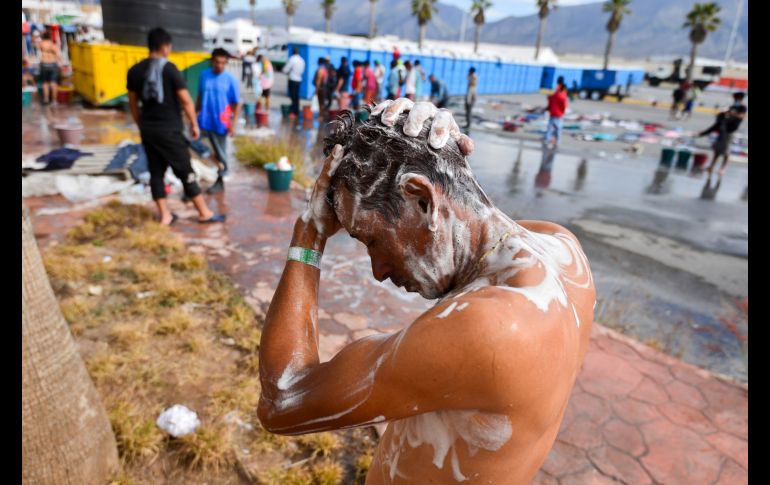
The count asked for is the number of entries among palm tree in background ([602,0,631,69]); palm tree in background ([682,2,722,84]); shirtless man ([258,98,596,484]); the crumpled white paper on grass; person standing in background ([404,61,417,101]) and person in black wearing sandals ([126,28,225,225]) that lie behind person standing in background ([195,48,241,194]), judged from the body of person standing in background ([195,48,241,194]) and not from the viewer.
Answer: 3

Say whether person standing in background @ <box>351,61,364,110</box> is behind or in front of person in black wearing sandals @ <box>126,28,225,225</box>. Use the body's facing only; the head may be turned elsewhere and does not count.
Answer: in front

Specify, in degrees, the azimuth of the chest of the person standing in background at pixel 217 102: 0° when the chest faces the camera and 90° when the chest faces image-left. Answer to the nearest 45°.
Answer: approximately 45°

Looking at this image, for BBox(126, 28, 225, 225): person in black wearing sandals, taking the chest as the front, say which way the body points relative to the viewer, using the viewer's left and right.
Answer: facing away from the viewer and to the right of the viewer

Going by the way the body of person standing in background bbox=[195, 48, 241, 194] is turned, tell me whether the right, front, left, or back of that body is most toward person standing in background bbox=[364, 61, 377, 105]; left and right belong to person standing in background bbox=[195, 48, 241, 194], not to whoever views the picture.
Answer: back

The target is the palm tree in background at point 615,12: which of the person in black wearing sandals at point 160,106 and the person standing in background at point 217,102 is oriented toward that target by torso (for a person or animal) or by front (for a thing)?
the person in black wearing sandals

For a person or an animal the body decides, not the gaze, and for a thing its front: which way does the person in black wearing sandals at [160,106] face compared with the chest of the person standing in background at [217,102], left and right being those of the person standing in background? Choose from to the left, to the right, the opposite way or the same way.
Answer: the opposite way

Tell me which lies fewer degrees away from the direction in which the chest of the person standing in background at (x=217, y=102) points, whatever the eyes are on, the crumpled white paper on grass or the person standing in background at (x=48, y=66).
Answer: the crumpled white paper on grass

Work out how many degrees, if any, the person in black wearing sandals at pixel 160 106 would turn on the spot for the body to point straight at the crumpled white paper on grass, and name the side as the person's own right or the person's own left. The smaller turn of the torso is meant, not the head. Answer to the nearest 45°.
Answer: approximately 135° to the person's own right

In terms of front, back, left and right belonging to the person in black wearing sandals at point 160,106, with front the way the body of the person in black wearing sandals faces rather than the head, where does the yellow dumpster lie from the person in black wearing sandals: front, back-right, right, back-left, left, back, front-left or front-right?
front-left

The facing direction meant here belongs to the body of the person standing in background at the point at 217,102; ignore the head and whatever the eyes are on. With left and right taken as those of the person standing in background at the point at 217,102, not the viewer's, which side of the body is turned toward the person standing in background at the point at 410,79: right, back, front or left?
back

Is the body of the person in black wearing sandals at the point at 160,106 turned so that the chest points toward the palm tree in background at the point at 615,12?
yes

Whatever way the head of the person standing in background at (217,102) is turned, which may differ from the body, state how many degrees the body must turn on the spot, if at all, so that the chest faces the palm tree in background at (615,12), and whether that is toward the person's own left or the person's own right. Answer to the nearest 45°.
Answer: approximately 180°
